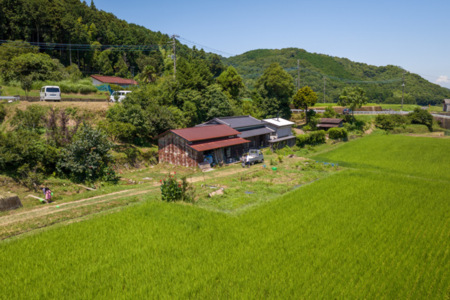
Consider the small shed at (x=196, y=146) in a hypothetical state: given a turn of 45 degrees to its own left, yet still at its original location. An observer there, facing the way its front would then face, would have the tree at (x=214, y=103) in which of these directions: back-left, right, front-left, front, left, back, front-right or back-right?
left

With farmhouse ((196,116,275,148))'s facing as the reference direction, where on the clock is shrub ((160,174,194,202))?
The shrub is roughly at 2 o'clock from the farmhouse.

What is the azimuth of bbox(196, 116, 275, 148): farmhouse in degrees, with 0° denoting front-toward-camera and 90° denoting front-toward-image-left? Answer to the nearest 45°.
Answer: approximately 315°

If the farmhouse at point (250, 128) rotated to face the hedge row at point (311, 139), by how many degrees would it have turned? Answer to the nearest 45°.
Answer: approximately 90° to its left

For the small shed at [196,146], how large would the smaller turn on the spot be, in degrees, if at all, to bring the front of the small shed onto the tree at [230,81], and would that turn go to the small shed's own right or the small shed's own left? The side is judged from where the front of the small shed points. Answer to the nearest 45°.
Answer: approximately 135° to the small shed's own left

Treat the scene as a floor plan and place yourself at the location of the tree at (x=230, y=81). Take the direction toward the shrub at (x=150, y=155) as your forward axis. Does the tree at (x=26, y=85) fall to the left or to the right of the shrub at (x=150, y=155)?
right

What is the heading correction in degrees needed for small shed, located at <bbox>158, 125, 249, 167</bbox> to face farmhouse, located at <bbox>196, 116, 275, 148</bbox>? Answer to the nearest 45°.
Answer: approximately 90° to its left

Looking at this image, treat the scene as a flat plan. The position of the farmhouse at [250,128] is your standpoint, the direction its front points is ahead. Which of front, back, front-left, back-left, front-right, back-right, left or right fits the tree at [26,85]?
back-right

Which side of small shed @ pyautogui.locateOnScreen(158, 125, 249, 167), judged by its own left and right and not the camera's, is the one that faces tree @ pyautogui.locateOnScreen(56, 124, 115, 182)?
right

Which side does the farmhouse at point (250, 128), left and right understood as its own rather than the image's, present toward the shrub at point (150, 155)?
right
